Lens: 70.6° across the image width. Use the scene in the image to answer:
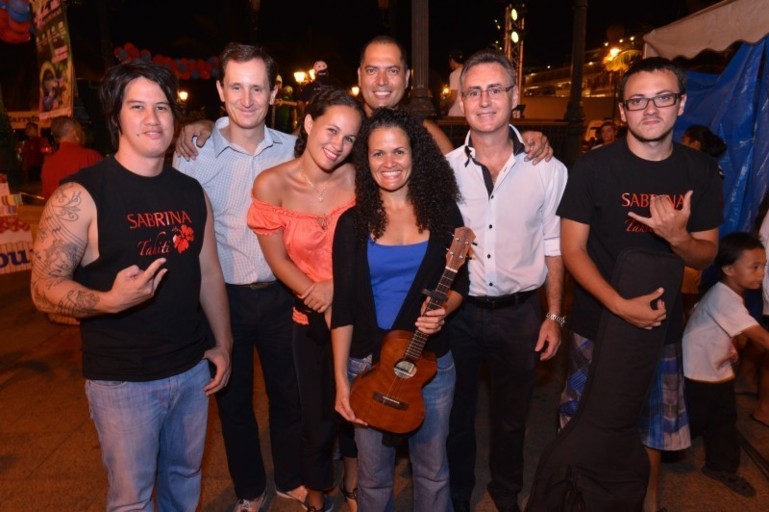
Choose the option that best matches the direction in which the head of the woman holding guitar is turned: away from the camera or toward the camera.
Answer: toward the camera

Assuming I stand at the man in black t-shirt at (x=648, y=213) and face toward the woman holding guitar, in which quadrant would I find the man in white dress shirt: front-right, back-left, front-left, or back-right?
front-right

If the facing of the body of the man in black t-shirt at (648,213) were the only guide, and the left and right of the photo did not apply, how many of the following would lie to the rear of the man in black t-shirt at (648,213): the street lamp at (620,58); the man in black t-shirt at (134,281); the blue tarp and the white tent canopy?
3

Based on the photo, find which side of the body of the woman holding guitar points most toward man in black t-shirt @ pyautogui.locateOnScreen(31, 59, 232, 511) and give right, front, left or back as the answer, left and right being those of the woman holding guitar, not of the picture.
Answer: right

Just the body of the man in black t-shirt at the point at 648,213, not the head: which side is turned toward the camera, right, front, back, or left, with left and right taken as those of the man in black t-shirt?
front

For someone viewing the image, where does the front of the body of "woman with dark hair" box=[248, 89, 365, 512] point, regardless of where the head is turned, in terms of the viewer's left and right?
facing the viewer and to the right of the viewer

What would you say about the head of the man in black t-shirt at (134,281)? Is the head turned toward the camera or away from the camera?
toward the camera

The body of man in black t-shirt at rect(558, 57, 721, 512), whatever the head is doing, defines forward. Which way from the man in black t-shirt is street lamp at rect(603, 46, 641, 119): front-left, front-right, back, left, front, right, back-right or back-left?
back

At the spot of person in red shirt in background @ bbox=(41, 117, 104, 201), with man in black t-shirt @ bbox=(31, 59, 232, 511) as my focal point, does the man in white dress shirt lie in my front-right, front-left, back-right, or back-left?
front-left

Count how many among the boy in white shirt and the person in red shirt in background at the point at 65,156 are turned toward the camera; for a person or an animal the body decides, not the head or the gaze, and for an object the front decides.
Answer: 0

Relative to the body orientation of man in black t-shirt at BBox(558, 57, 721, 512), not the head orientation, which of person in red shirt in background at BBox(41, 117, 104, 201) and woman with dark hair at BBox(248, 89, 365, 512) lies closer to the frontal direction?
the woman with dark hair
